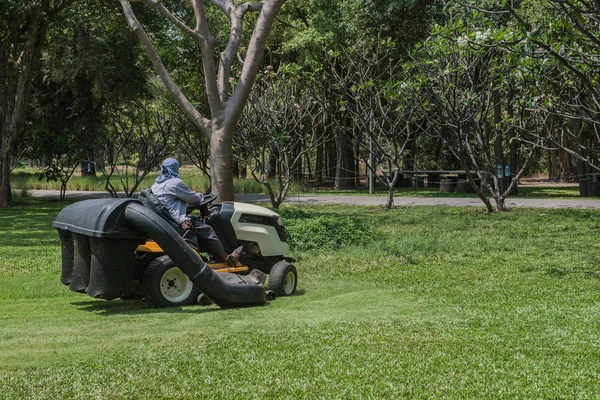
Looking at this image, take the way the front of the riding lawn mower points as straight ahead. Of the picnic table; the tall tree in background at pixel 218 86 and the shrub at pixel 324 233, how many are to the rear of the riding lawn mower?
0

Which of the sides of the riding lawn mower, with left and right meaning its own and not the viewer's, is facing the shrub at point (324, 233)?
front

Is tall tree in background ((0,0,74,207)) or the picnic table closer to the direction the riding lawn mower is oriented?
the picnic table

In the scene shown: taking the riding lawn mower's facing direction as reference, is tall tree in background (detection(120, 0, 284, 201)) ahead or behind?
ahead

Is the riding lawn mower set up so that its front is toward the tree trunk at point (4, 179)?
no

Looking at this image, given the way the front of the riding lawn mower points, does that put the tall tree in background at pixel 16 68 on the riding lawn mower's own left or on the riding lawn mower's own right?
on the riding lawn mower's own left

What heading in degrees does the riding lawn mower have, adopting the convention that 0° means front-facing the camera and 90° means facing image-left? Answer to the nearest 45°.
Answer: approximately 225°

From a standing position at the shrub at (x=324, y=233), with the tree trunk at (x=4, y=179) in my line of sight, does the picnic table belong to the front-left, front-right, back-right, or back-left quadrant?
front-right
